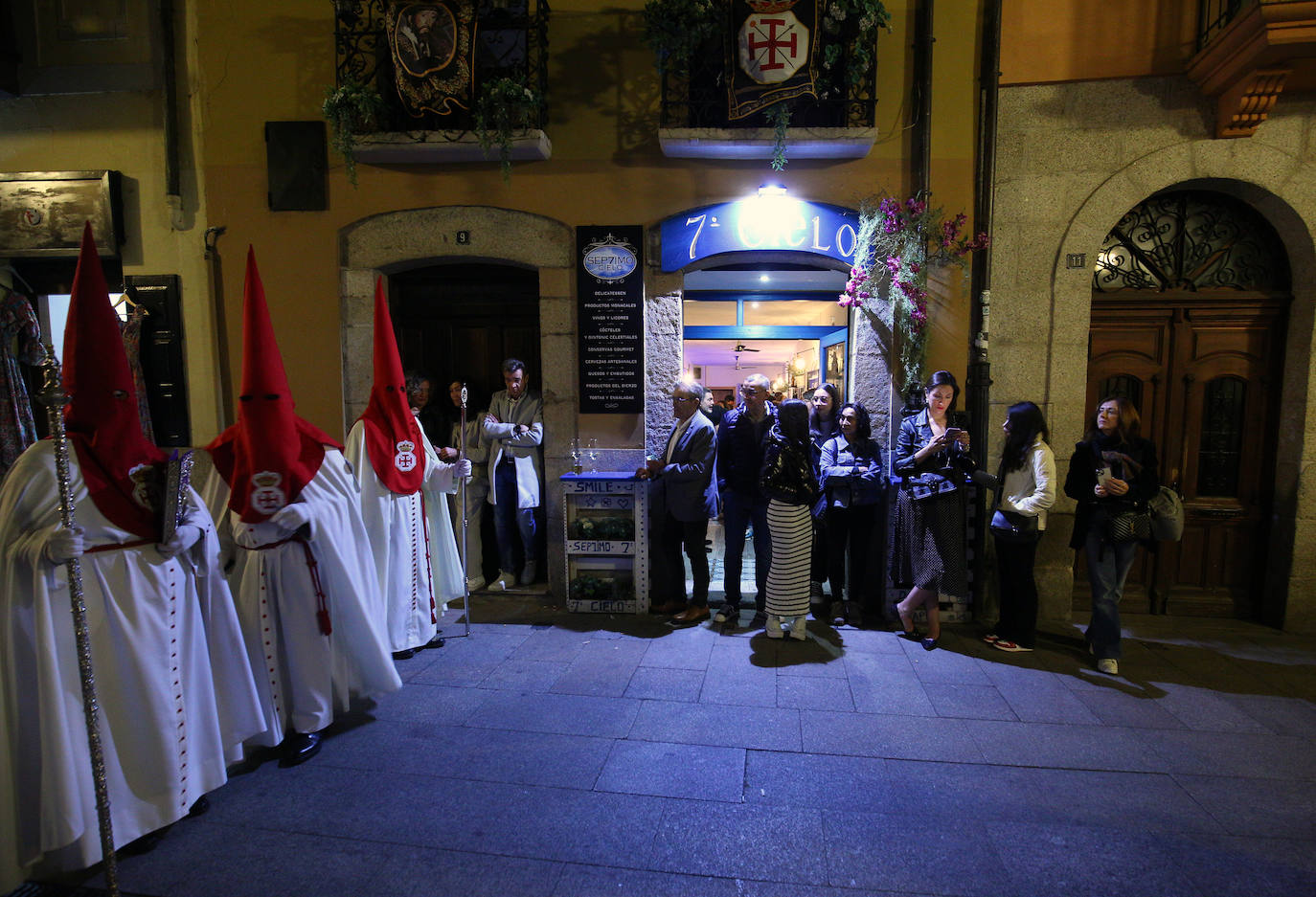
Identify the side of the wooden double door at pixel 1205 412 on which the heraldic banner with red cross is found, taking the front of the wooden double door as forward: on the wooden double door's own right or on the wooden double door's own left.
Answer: on the wooden double door's own right

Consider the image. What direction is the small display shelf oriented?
toward the camera

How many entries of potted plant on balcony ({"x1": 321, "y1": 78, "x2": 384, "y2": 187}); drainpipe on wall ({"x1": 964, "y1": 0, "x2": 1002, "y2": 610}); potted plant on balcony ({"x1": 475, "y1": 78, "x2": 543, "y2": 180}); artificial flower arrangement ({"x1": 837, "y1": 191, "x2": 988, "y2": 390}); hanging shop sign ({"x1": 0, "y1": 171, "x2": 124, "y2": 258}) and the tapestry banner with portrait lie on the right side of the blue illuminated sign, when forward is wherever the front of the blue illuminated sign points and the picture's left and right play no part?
4

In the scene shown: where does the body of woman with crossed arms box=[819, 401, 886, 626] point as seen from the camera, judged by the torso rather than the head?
toward the camera

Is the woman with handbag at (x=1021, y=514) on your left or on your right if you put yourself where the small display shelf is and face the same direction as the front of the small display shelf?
on your left

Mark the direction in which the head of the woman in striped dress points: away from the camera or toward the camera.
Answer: away from the camera

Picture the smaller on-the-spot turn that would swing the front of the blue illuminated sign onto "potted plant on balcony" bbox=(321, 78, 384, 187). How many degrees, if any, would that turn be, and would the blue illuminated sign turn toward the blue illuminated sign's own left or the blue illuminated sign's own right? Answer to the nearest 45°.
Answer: approximately 90° to the blue illuminated sign's own right

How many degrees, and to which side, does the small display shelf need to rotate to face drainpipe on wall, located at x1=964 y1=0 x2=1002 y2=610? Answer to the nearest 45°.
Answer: approximately 90° to its left

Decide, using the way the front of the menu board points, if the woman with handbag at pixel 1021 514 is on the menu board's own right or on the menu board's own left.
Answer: on the menu board's own left

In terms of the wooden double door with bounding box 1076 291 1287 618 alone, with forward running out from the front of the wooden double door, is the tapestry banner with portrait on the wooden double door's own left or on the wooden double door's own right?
on the wooden double door's own right
